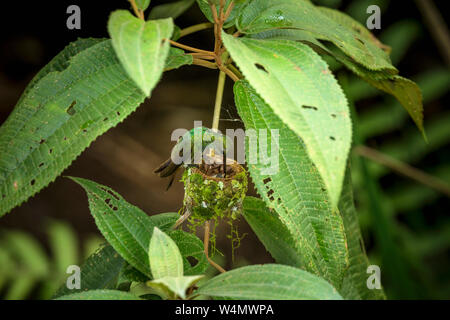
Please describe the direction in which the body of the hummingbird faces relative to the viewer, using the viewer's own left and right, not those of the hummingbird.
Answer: facing to the right of the viewer
